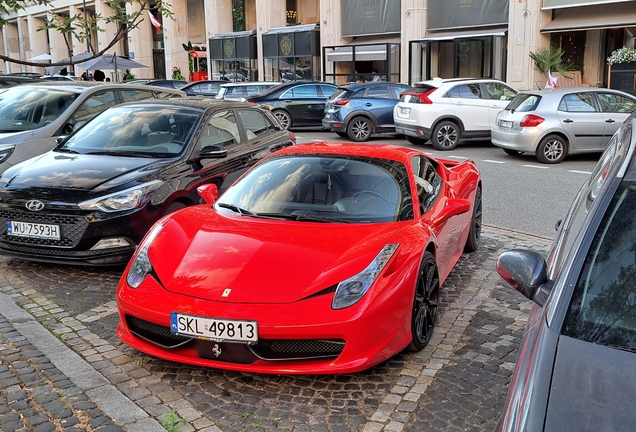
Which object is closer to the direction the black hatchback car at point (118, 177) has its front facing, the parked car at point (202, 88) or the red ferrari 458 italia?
the red ferrari 458 italia

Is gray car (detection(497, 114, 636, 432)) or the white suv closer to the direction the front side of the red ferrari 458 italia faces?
the gray car

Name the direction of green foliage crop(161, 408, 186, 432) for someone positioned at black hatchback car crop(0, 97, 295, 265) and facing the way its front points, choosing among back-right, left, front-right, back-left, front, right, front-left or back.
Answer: front-left

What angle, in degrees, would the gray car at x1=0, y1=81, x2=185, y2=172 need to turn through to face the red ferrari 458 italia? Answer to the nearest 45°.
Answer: approximately 45° to its left

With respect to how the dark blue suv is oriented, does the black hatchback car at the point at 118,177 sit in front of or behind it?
behind

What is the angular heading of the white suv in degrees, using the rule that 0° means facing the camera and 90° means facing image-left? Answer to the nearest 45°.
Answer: approximately 225°

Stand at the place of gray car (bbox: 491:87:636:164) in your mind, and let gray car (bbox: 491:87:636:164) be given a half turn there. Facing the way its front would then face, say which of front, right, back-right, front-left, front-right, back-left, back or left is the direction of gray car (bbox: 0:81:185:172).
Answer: front

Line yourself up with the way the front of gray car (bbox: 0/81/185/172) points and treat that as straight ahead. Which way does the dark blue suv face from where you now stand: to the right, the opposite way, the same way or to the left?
the opposite way

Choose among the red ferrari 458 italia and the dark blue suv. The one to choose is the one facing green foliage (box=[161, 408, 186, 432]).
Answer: the red ferrari 458 italia

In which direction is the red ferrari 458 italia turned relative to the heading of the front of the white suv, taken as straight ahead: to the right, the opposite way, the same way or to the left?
the opposite way

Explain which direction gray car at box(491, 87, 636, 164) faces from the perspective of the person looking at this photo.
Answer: facing away from the viewer and to the right of the viewer

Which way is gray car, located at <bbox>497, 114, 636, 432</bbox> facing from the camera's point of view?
toward the camera

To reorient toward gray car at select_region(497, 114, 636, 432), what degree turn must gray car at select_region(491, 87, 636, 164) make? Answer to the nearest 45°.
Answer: approximately 135° to its right

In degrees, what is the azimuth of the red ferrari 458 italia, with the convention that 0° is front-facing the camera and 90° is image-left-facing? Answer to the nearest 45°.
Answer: approximately 45°

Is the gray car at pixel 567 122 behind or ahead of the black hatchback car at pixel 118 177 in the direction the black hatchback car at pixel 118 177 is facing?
behind

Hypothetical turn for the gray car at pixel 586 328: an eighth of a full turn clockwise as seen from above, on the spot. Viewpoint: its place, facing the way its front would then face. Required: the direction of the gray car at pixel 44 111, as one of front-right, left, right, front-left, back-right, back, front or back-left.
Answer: right
